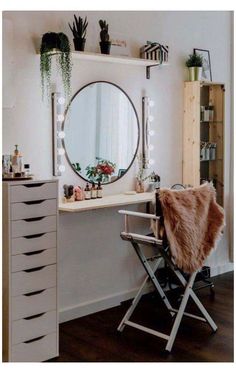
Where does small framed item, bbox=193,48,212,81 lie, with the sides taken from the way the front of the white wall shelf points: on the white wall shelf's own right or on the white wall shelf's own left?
on the white wall shelf's own left

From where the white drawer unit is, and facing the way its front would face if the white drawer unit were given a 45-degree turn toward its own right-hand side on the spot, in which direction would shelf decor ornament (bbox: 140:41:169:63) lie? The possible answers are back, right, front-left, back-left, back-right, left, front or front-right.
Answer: back-left

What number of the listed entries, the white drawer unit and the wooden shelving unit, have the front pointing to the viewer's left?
0

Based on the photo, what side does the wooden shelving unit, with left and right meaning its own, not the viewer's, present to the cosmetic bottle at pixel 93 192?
right

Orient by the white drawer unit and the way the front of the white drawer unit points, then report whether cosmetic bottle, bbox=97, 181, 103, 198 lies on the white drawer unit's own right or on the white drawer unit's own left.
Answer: on the white drawer unit's own left

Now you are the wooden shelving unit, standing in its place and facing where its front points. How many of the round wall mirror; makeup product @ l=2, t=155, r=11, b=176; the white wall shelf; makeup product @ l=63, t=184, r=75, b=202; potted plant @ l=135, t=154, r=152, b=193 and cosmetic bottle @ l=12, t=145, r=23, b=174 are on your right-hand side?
6

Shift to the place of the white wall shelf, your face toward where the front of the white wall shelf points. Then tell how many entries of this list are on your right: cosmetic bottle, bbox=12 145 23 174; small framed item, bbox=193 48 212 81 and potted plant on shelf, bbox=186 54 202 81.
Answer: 1

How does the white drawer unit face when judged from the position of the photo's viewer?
facing the viewer and to the right of the viewer

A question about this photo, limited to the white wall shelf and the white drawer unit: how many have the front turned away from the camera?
0
